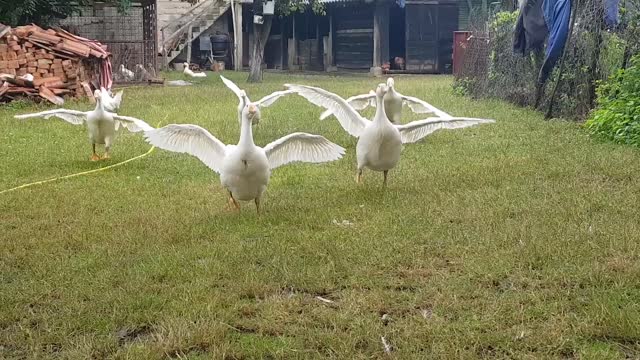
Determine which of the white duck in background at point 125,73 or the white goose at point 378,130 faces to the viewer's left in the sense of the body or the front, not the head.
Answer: the white duck in background

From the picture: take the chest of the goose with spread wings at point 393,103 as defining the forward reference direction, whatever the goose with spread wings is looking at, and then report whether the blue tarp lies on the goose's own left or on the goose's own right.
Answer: on the goose's own left

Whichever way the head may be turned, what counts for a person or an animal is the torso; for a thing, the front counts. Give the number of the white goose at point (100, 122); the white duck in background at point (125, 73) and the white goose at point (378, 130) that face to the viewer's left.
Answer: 1

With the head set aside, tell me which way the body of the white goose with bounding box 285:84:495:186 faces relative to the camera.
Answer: toward the camera

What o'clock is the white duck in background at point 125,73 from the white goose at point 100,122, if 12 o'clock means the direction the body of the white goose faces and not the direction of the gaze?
The white duck in background is roughly at 6 o'clock from the white goose.

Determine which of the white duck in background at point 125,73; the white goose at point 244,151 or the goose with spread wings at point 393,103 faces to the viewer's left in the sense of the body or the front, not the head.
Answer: the white duck in background

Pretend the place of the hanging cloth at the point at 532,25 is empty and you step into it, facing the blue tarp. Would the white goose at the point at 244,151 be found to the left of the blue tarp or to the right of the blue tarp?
right

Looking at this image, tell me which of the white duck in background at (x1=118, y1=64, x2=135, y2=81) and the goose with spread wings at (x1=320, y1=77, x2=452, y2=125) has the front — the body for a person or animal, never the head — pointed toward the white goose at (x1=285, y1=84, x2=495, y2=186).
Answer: the goose with spread wings

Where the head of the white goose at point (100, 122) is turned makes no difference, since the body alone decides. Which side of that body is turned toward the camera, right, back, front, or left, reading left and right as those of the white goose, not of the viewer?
front

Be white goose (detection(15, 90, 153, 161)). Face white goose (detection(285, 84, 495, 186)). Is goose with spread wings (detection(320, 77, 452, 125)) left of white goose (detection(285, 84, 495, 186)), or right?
left

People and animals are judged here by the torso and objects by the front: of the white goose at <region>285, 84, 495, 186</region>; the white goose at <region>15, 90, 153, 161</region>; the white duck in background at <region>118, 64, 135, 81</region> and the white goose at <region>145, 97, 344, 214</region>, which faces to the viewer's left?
the white duck in background

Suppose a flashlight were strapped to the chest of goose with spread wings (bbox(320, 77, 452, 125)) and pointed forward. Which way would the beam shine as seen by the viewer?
toward the camera

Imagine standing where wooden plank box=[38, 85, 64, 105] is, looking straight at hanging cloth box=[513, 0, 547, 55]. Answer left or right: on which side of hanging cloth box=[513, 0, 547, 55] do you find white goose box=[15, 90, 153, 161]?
right

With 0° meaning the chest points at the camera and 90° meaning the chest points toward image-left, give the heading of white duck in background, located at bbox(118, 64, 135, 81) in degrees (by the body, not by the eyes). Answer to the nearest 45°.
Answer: approximately 90°
